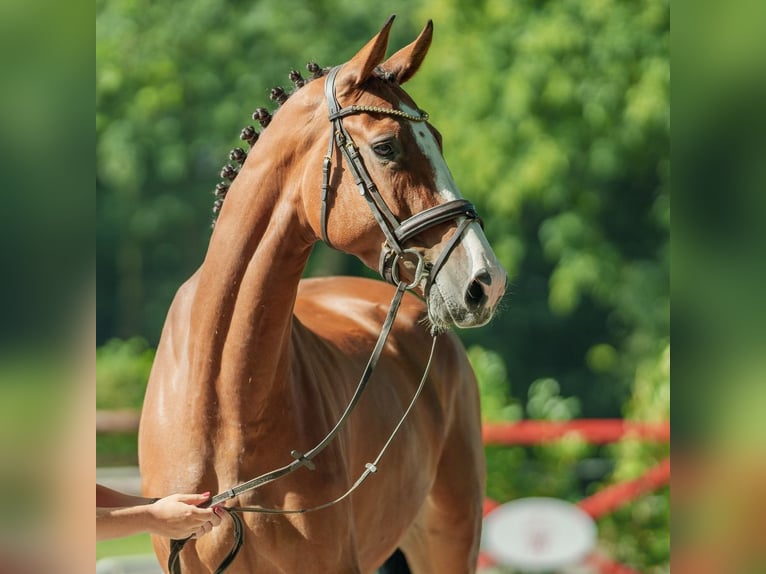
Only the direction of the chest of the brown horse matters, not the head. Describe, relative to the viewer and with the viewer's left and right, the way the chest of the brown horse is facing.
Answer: facing the viewer and to the left of the viewer

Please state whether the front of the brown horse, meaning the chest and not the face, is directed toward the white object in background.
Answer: no
